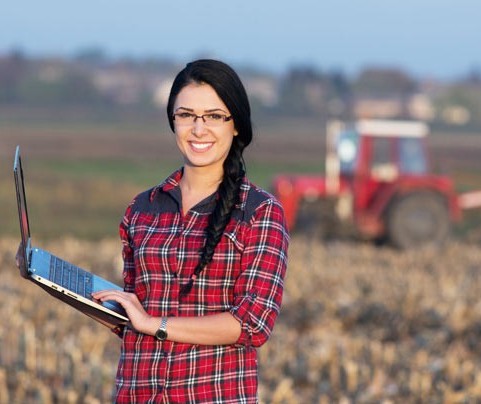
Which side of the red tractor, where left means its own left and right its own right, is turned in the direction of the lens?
left

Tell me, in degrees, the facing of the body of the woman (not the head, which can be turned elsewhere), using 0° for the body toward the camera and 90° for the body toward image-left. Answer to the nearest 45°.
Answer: approximately 45°

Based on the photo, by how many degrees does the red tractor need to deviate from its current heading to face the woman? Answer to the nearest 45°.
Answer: approximately 90° to its left

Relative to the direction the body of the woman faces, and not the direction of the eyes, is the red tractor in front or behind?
behind
